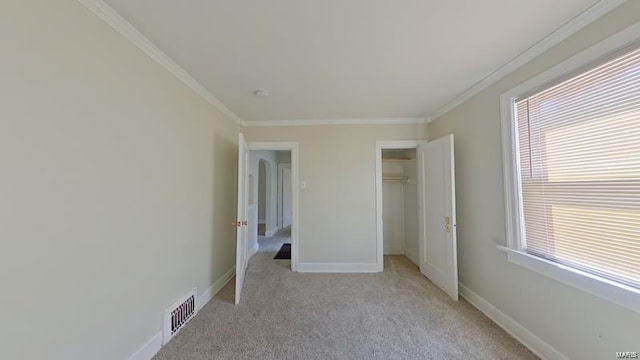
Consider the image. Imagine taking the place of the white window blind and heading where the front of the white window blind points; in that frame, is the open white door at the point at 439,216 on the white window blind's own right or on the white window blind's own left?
on the white window blind's own right

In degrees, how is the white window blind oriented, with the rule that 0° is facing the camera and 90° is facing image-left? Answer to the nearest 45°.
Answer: approximately 45°
